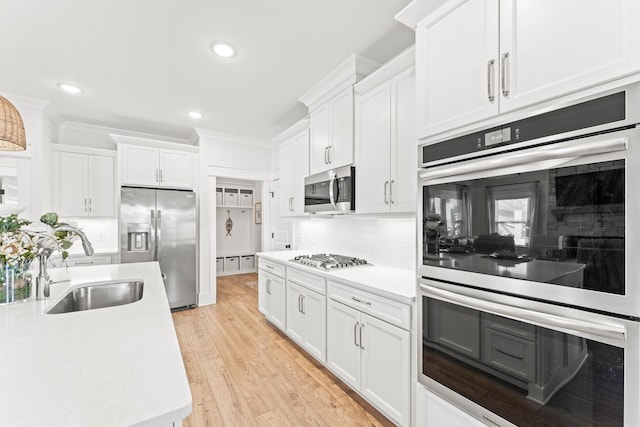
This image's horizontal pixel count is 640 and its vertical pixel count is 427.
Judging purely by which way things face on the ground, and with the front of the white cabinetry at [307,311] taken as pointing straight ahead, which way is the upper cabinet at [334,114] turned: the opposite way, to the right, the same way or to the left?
the same way

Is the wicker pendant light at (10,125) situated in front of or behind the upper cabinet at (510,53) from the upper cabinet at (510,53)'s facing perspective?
in front

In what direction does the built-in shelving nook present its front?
toward the camera

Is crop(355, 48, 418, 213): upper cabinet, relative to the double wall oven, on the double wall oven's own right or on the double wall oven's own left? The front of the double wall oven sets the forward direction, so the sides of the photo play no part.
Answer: on the double wall oven's own right

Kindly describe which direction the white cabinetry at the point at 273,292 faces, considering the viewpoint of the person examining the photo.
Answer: facing the viewer and to the left of the viewer

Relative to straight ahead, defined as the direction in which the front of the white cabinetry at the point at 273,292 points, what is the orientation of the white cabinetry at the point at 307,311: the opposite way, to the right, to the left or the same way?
the same way

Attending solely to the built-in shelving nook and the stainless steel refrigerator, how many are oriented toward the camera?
2

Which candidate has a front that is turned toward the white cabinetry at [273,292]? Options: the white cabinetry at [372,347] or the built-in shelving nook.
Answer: the built-in shelving nook

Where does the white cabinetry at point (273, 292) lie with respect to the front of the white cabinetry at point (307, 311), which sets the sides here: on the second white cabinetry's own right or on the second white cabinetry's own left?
on the second white cabinetry's own right

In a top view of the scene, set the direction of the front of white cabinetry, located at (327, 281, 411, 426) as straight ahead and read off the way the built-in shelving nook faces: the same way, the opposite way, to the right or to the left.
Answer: to the left

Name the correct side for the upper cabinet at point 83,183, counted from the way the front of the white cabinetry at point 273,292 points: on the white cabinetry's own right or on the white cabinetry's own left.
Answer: on the white cabinetry's own right

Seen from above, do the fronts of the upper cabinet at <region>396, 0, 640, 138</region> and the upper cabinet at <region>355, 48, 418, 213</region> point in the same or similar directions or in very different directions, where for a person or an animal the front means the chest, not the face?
same or similar directions

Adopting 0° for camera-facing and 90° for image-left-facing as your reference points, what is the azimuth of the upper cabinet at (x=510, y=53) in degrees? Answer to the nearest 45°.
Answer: approximately 45°

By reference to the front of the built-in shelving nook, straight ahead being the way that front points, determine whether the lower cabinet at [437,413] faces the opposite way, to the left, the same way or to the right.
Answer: to the right

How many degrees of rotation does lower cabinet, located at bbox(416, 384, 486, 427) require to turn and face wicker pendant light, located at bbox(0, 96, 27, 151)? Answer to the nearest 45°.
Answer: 0° — it already faces it

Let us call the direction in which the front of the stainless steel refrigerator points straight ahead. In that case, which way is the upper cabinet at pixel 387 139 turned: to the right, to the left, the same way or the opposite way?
to the right

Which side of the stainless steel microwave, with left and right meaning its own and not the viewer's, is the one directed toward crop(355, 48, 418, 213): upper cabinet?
left

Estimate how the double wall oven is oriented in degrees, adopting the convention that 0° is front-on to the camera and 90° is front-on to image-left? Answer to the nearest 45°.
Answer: approximately 45°

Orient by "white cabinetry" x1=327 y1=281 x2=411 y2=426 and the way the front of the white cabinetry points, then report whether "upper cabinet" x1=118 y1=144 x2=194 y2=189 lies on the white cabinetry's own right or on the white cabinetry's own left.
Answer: on the white cabinetry's own right
